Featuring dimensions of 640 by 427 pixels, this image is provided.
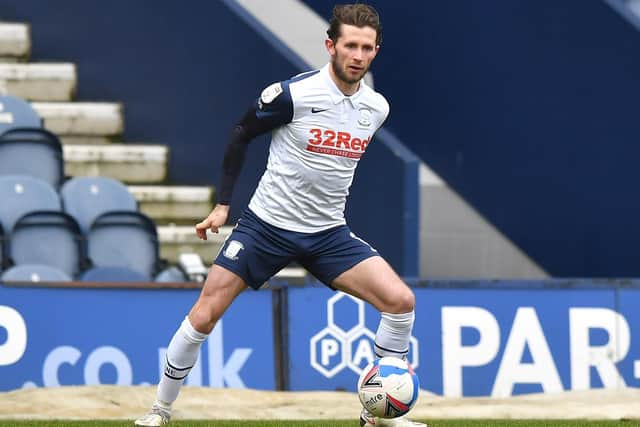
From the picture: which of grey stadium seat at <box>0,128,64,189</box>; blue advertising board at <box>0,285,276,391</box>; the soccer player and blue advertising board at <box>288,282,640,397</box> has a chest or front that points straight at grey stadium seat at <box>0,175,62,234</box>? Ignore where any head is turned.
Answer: grey stadium seat at <box>0,128,64,189</box>

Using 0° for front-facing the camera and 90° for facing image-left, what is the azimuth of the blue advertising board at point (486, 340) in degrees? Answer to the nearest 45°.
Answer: approximately 0°

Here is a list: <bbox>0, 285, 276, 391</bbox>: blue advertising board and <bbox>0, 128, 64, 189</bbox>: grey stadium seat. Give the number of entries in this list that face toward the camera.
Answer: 2

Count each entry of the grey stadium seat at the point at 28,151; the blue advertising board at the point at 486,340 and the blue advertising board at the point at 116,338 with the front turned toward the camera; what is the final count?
3

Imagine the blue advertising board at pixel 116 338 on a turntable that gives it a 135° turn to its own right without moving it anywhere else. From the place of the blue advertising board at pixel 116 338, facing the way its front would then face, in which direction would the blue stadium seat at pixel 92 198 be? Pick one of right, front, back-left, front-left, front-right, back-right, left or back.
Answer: front-right

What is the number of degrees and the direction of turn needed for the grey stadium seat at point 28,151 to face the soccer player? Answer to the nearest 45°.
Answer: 0° — it already faces them

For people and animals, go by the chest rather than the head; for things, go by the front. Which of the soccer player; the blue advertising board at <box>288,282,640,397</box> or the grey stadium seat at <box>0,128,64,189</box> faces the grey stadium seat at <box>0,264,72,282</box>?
the grey stadium seat at <box>0,128,64,189</box>

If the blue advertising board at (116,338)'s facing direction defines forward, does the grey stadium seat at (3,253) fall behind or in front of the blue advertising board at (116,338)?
behind

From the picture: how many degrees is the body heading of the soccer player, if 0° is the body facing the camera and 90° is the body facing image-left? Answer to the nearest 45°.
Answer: approximately 315°

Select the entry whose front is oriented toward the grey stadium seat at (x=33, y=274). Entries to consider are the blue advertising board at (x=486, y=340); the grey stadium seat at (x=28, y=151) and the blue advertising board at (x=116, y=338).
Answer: the grey stadium seat at (x=28, y=151)

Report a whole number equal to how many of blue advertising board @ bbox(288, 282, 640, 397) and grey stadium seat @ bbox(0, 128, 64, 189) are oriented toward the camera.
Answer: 2
